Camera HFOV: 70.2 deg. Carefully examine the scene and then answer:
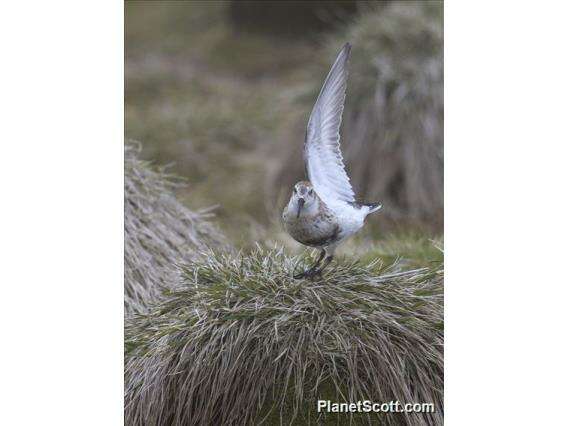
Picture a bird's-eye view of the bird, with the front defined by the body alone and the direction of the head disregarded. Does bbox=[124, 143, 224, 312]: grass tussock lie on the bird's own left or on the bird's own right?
on the bird's own right

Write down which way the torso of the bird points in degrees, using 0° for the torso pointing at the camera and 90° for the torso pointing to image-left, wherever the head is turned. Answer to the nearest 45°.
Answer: approximately 45°
